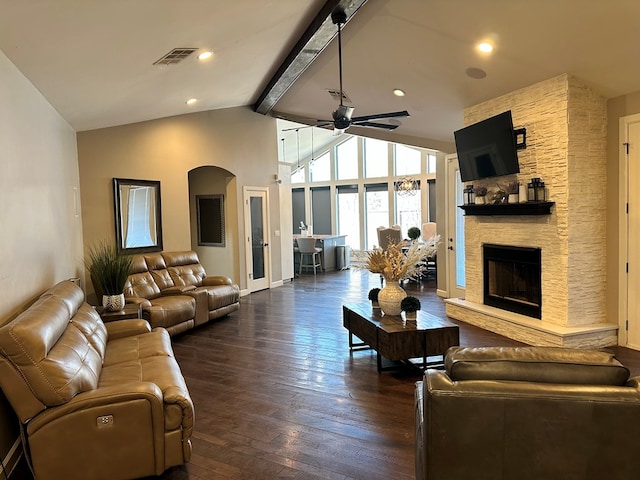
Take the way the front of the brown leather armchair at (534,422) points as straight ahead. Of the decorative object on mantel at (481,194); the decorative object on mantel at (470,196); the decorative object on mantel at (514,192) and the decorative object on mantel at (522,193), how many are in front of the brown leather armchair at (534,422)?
4

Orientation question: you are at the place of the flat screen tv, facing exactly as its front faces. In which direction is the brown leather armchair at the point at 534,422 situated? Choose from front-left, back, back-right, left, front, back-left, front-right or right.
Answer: front-left

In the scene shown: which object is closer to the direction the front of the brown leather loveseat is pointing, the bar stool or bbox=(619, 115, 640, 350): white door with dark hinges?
the white door with dark hinges

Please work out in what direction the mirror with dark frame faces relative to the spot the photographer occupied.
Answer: facing the viewer and to the right of the viewer

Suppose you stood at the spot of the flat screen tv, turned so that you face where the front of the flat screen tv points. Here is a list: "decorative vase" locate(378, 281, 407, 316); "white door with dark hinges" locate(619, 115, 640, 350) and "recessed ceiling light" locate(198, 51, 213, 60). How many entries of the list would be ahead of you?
2

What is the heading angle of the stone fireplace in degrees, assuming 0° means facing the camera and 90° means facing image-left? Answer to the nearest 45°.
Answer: approximately 45°

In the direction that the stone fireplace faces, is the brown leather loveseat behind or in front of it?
in front

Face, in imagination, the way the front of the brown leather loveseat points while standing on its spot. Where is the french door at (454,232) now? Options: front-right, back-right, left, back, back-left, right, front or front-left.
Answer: front-left

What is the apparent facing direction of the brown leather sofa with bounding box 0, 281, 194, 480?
to the viewer's right

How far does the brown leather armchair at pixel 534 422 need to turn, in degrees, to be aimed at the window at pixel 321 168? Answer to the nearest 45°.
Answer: approximately 45° to its left

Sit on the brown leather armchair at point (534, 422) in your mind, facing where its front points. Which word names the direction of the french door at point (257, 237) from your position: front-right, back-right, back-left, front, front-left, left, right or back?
front-left

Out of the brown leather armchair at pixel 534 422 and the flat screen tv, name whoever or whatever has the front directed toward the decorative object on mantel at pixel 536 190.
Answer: the brown leather armchair

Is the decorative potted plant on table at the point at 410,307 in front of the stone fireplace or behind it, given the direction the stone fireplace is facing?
in front

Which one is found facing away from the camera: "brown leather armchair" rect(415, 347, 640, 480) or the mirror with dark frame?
the brown leather armchair
